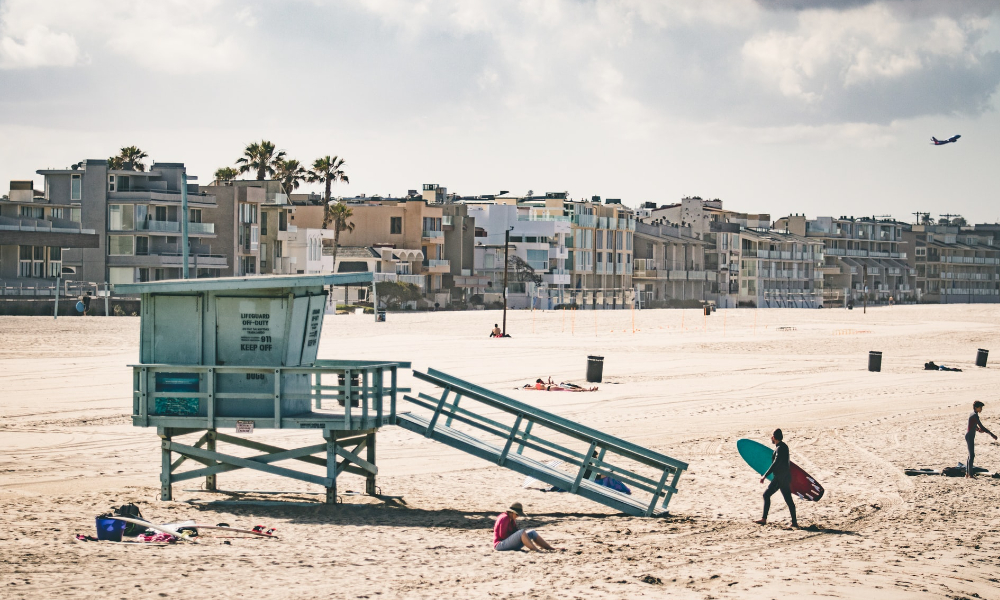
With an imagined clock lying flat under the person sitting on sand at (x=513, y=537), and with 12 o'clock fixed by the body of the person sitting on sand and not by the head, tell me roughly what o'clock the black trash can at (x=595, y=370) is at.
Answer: The black trash can is roughly at 9 o'clock from the person sitting on sand.

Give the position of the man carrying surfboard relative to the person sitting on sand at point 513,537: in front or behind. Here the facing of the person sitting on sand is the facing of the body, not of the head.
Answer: in front

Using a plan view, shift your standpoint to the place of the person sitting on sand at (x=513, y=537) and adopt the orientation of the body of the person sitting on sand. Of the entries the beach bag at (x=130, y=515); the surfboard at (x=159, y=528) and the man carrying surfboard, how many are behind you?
2

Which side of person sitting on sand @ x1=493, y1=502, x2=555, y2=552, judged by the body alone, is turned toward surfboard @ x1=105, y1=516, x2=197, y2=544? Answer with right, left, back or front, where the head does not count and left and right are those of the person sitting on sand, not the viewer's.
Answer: back

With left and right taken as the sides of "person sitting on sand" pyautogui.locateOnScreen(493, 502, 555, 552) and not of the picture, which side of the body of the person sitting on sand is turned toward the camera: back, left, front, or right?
right
